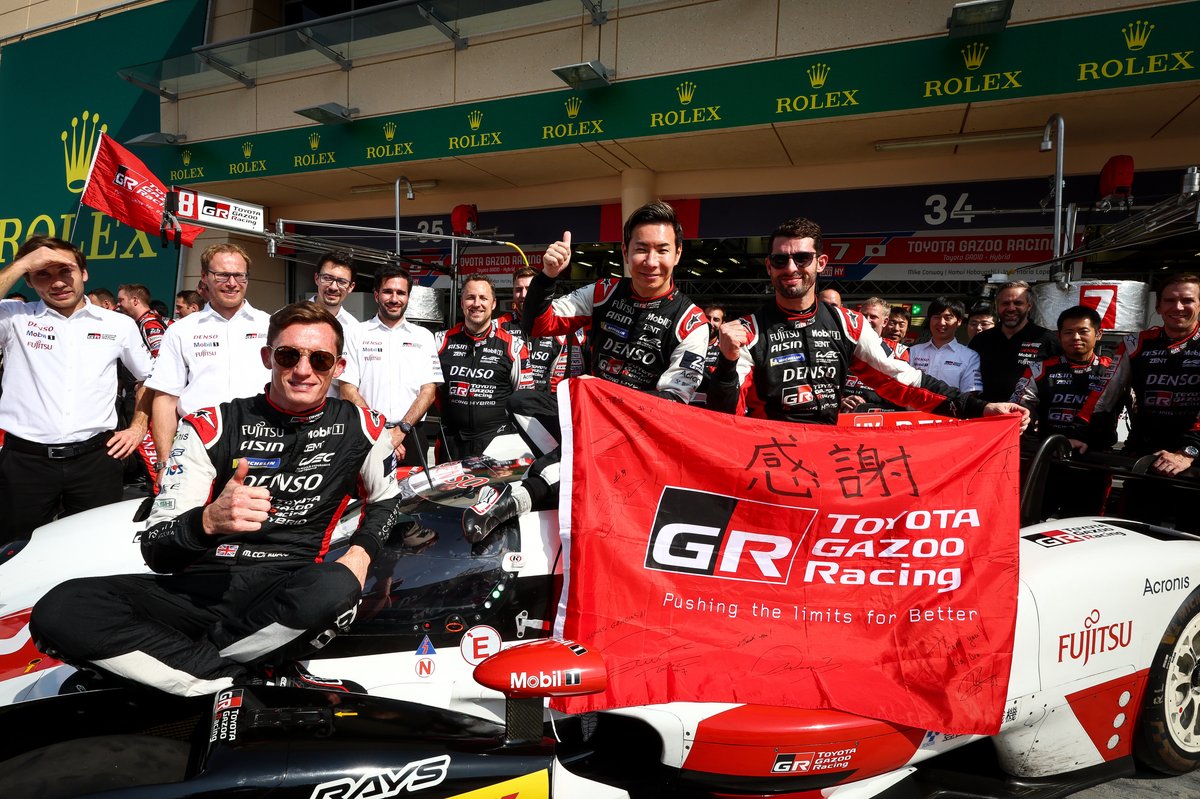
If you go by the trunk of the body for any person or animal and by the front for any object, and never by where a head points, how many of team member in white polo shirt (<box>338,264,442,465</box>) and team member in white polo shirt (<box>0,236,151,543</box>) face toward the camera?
2

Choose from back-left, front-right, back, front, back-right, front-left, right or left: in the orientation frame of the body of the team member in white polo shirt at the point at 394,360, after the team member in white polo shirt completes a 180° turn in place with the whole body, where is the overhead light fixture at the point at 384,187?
front

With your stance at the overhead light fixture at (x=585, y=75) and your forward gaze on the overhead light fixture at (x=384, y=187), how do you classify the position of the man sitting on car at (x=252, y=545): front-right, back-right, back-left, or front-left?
back-left

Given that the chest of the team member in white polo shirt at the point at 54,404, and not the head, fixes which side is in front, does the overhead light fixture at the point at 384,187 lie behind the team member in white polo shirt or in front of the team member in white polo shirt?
behind

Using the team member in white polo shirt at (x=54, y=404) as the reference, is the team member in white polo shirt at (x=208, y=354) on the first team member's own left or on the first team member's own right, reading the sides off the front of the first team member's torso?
on the first team member's own left

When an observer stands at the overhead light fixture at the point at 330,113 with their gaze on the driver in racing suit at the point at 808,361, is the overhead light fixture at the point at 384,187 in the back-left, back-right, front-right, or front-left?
back-left

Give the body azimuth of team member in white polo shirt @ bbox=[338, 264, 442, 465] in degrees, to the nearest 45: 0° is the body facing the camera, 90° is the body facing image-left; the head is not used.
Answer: approximately 0°

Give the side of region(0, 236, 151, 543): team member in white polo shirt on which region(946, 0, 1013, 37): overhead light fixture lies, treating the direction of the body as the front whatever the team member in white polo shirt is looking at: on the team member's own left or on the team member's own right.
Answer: on the team member's own left

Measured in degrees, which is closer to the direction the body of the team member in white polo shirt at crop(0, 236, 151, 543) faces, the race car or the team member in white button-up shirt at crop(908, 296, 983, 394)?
the race car
